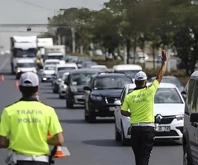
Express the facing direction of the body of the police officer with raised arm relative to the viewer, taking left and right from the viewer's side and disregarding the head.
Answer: facing away from the viewer

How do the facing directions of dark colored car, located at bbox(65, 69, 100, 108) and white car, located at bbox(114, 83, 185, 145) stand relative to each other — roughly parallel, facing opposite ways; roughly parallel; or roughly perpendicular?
roughly parallel

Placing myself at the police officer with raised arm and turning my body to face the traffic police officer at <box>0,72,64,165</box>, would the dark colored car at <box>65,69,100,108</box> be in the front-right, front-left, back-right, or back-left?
back-right

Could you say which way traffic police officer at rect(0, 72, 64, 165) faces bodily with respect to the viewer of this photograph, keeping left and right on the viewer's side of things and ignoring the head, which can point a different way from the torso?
facing away from the viewer

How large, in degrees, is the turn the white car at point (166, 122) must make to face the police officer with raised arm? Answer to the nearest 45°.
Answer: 0° — it already faces them

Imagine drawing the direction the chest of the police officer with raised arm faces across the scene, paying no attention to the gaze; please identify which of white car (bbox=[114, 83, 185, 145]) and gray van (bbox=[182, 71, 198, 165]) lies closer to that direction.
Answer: the white car

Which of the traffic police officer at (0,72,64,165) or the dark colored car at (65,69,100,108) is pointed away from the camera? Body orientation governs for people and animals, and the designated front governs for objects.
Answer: the traffic police officer

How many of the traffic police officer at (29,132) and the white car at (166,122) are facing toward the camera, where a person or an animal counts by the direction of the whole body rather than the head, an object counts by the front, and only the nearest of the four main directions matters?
1

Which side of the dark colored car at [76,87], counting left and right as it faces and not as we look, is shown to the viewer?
front

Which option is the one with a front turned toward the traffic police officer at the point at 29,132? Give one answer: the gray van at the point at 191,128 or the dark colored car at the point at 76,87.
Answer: the dark colored car

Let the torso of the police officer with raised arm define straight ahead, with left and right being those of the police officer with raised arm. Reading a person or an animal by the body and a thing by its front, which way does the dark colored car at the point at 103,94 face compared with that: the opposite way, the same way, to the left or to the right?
the opposite way

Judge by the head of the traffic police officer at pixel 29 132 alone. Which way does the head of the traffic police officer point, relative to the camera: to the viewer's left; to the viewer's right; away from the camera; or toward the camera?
away from the camera

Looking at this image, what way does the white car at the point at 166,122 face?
toward the camera

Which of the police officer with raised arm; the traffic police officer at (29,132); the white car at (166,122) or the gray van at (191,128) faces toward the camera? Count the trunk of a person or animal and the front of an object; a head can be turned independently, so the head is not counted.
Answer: the white car
